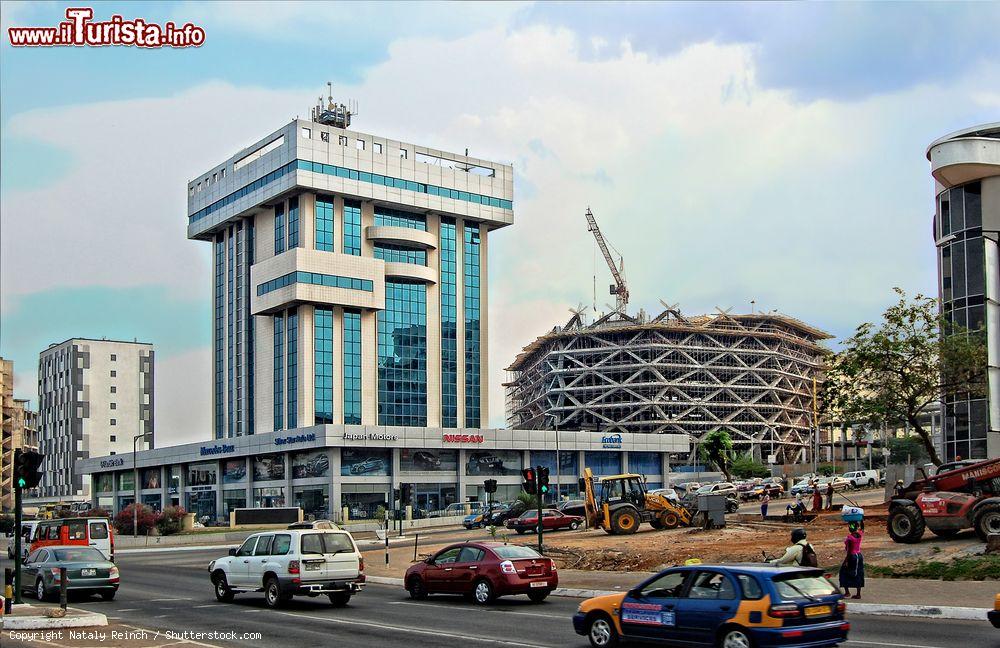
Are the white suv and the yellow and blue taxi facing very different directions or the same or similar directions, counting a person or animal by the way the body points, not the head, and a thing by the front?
same or similar directions

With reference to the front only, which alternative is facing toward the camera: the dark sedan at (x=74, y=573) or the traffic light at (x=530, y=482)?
the traffic light

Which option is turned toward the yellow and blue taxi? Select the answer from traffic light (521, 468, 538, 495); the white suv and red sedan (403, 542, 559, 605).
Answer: the traffic light

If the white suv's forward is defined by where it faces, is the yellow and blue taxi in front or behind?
behind

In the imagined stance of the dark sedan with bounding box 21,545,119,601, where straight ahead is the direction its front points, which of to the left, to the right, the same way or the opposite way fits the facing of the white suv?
the same way

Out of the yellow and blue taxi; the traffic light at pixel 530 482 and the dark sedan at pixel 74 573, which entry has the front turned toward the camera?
the traffic light

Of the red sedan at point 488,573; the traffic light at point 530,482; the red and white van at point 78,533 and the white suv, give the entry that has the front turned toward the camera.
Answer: the traffic light

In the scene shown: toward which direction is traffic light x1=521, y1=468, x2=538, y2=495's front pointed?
toward the camera

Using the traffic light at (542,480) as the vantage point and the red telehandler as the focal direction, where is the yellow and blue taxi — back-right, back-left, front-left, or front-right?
front-right

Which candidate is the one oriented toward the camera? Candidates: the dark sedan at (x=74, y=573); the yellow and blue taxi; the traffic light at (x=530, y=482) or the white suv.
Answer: the traffic light

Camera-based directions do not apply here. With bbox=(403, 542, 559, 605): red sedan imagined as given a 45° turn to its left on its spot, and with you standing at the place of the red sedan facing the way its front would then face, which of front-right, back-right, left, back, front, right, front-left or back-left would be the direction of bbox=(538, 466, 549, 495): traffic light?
right

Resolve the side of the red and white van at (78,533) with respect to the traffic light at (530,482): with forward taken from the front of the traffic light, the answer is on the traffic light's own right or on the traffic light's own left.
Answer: on the traffic light's own right

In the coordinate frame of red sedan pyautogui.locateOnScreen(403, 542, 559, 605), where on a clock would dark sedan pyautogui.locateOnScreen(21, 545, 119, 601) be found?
The dark sedan is roughly at 11 o'clock from the red sedan.

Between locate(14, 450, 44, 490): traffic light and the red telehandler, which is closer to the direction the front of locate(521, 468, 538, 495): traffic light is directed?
the traffic light

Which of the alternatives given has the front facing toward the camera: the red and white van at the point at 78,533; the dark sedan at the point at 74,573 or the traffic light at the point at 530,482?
the traffic light
